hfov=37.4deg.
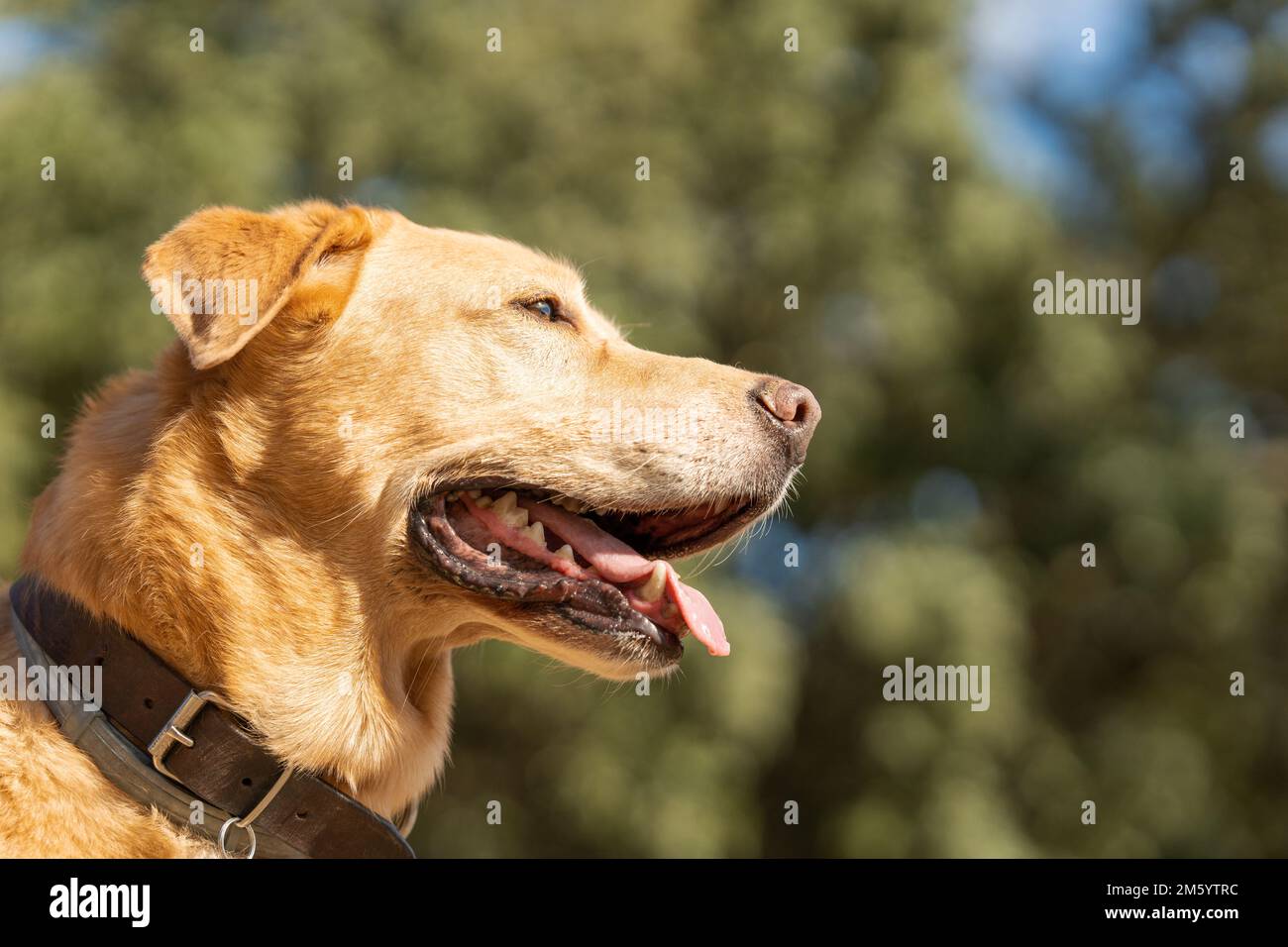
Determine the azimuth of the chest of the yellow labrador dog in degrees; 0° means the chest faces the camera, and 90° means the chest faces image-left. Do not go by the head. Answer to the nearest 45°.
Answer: approximately 270°
